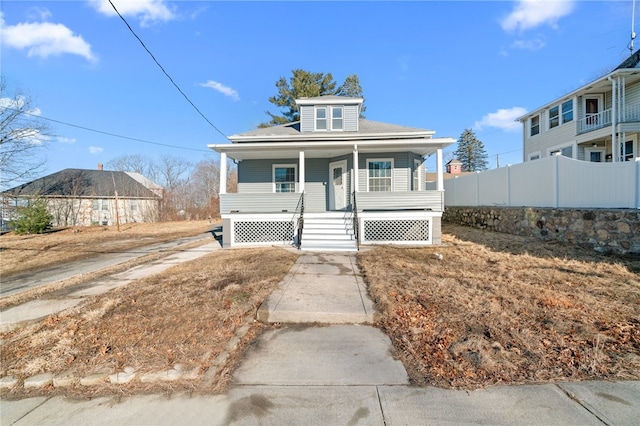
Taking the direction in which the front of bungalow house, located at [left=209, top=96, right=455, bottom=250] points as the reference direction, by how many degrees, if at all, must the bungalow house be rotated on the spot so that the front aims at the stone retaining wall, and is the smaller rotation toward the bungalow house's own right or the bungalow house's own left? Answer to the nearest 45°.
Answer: approximately 45° to the bungalow house's own left

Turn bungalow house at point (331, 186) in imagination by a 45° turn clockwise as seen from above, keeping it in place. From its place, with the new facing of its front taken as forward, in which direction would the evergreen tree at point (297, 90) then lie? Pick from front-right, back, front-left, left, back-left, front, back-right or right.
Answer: back-right

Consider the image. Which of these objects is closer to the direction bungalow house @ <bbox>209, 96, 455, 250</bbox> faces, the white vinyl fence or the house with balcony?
the white vinyl fence

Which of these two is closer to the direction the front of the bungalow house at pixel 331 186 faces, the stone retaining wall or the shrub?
the stone retaining wall

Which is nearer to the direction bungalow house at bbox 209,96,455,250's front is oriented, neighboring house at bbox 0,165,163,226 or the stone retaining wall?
the stone retaining wall

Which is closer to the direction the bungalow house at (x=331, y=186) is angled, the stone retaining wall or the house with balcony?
the stone retaining wall

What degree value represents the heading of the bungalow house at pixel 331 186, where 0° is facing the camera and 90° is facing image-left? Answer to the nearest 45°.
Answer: approximately 0°

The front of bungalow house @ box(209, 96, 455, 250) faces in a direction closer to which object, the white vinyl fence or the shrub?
the white vinyl fence

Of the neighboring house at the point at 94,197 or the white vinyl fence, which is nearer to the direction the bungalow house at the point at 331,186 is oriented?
the white vinyl fence

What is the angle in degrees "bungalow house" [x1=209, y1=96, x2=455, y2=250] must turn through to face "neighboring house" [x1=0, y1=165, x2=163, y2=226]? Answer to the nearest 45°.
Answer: approximately 135° to its right
